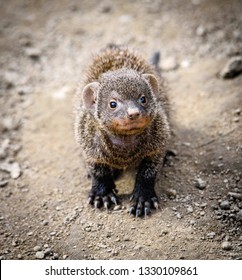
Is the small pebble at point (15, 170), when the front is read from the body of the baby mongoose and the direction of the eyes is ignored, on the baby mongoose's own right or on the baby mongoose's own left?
on the baby mongoose's own right

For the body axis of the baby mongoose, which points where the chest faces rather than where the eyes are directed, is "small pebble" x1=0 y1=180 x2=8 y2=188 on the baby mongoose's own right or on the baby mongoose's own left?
on the baby mongoose's own right

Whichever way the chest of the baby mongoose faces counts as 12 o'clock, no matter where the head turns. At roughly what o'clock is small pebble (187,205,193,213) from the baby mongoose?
The small pebble is roughly at 10 o'clock from the baby mongoose.

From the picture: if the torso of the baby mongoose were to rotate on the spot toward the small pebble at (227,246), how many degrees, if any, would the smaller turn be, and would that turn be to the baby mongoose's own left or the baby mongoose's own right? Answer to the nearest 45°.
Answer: approximately 45° to the baby mongoose's own left

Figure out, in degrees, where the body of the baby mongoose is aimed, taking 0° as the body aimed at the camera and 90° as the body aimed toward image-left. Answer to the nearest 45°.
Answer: approximately 0°

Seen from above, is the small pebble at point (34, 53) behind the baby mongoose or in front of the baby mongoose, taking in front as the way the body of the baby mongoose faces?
behind

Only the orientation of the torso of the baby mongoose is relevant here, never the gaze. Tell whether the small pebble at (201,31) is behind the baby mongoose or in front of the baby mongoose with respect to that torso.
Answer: behind
